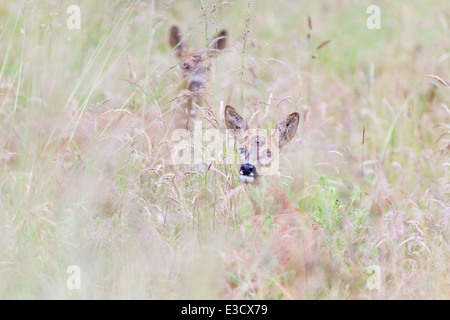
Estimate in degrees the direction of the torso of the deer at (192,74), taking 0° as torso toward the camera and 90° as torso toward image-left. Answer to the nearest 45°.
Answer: approximately 0°

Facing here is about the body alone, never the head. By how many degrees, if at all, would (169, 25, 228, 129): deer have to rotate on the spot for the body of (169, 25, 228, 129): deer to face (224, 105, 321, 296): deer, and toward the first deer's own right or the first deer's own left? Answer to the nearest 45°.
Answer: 0° — it already faces it
